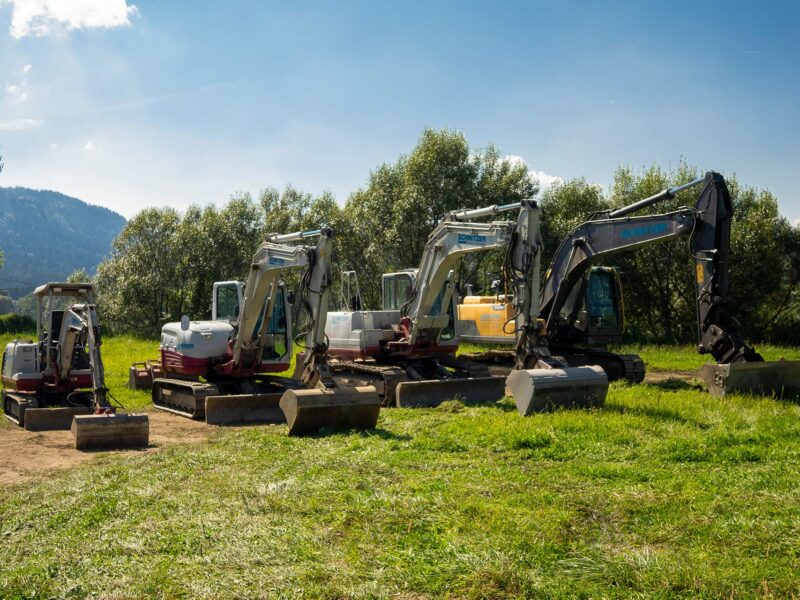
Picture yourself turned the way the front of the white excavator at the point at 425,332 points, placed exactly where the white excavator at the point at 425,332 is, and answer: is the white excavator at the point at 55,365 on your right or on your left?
on your right

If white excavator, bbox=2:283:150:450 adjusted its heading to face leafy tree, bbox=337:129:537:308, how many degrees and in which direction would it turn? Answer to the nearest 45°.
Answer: approximately 90° to its left

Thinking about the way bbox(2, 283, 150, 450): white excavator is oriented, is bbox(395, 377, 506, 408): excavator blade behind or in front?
in front

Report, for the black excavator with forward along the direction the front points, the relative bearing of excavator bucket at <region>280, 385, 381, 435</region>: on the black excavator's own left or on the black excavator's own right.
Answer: on the black excavator's own right

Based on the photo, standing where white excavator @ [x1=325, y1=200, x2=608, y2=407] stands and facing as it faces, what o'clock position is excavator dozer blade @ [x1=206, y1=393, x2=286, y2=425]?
The excavator dozer blade is roughly at 3 o'clock from the white excavator.

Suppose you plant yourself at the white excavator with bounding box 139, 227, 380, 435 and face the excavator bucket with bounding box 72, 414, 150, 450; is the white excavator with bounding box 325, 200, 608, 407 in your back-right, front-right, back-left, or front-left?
back-left

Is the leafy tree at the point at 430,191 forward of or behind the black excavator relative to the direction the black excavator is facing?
behind

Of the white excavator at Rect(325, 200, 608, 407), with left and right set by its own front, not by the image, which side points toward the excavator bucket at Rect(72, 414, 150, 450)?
right

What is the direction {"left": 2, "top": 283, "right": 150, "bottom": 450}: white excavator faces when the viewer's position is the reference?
facing the viewer and to the right of the viewer
